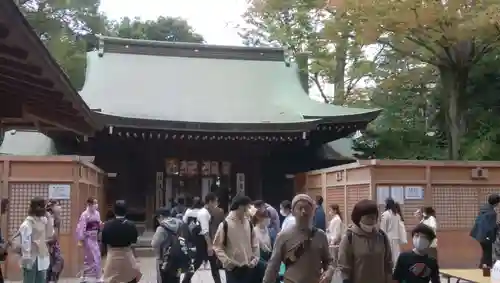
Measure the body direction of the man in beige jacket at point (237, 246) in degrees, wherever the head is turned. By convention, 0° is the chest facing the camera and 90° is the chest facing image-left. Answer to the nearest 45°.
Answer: approximately 315°

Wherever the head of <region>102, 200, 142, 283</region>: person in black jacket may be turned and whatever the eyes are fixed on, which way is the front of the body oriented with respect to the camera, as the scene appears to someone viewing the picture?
away from the camera

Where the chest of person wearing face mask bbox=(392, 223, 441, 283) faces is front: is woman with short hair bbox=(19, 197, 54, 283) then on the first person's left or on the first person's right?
on the first person's right

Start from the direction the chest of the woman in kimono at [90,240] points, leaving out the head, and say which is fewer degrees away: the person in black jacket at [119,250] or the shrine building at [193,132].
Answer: the person in black jacket
